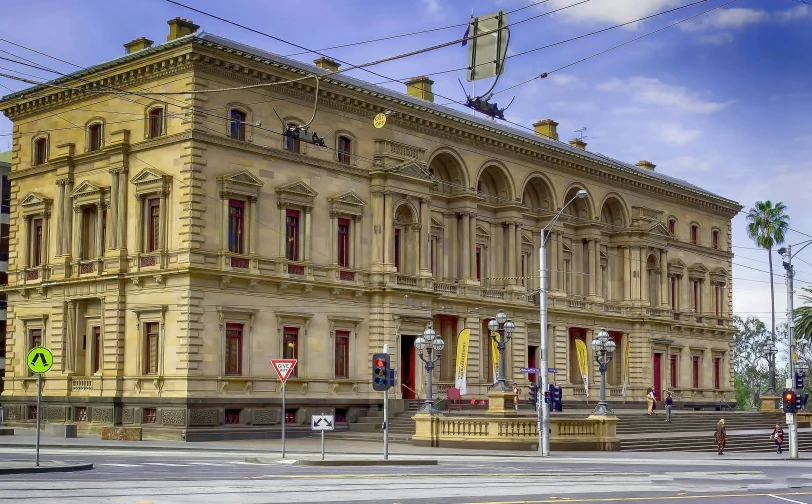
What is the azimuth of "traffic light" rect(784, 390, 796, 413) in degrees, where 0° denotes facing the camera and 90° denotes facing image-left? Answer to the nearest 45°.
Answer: approximately 0°

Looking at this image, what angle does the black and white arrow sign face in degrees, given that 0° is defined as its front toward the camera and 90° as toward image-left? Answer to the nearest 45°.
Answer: approximately 0°
